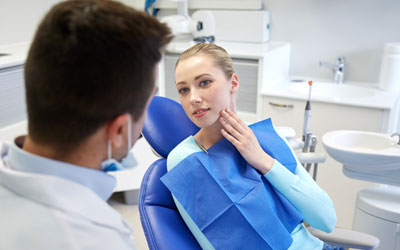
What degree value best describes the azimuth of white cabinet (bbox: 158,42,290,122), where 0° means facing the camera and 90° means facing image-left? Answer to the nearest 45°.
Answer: approximately 45°

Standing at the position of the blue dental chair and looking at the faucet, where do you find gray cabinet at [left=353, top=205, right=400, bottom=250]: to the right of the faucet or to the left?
right

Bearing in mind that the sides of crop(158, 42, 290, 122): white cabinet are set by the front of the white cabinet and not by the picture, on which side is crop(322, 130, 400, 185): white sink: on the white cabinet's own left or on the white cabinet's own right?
on the white cabinet's own left

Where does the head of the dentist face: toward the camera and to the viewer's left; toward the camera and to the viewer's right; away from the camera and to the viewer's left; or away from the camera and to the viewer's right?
away from the camera and to the viewer's right

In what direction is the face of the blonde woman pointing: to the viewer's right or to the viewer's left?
to the viewer's left

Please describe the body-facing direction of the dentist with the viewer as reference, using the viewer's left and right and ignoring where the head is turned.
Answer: facing away from the viewer and to the right of the viewer
